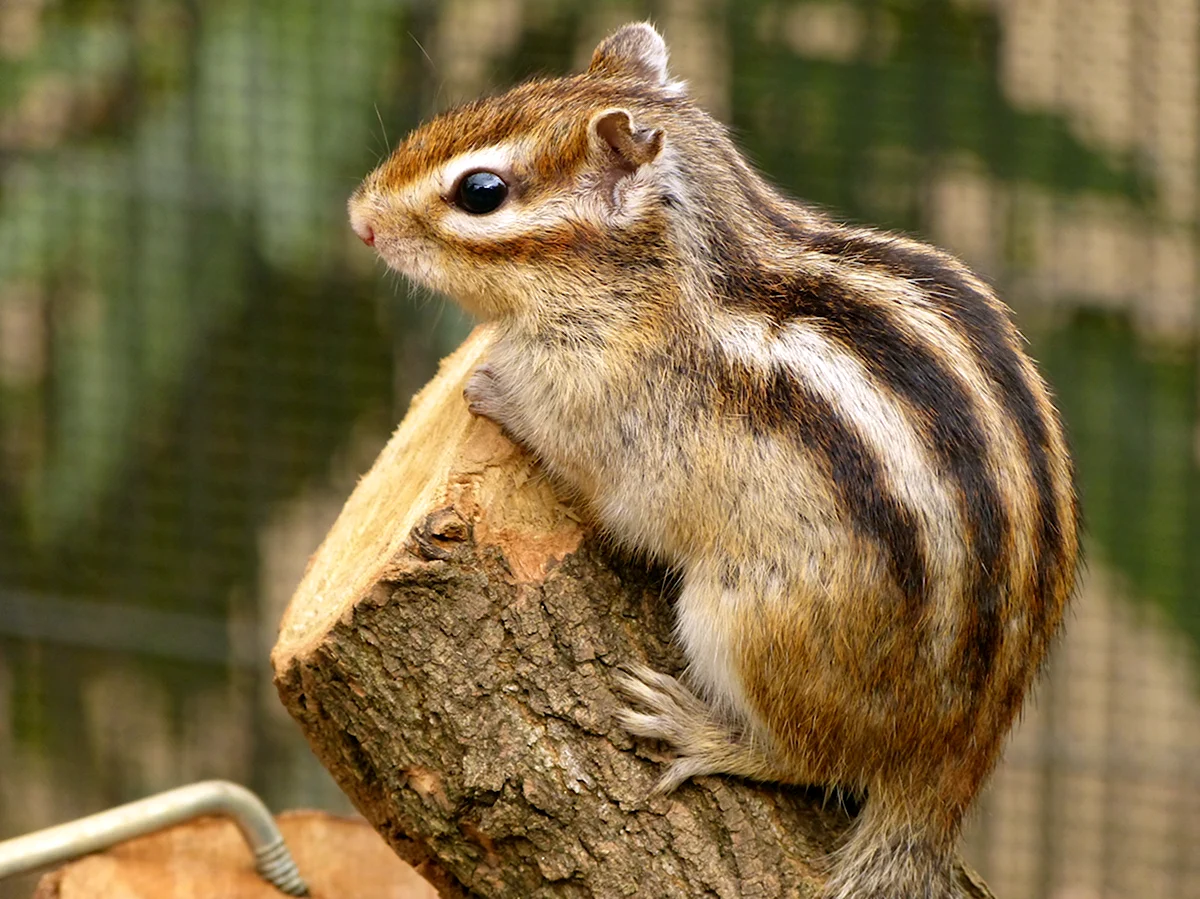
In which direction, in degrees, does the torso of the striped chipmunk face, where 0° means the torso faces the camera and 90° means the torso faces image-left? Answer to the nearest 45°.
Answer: approximately 90°
